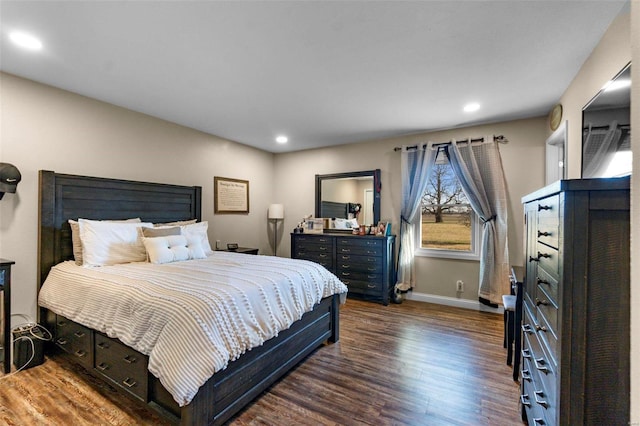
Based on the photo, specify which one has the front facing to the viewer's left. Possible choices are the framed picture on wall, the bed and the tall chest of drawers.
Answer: the tall chest of drawers

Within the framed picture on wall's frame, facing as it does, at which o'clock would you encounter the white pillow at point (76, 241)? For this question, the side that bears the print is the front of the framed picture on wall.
The white pillow is roughly at 3 o'clock from the framed picture on wall.

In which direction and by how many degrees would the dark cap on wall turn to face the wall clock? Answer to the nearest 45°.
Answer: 0° — it already faces it

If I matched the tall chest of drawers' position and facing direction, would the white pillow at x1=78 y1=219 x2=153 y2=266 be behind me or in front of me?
in front

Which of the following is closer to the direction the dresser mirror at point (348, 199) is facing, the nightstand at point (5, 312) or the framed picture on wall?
the nightstand

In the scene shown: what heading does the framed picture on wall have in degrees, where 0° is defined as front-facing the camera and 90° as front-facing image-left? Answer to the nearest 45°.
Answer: approximately 315°

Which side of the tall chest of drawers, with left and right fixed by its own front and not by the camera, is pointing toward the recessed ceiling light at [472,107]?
right

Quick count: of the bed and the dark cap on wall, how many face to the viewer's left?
0

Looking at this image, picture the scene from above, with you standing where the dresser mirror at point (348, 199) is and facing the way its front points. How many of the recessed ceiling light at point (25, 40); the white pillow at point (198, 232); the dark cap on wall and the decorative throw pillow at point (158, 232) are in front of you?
4

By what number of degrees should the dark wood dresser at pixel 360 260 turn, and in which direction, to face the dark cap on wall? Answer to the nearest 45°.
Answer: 0° — it already faces it

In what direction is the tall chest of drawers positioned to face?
to the viewer's left
